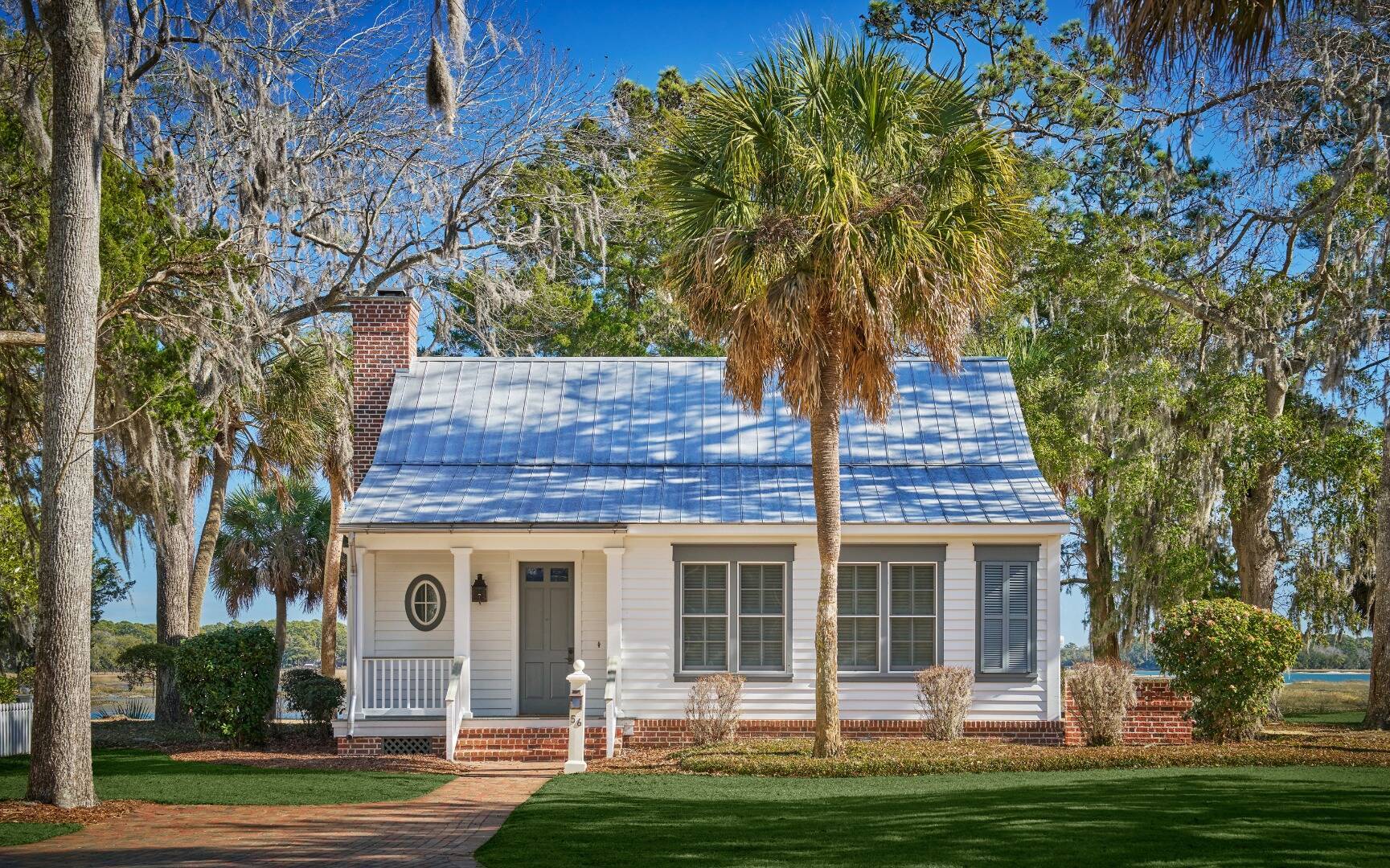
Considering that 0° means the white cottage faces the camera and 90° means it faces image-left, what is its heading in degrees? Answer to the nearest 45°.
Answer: approximately 0°

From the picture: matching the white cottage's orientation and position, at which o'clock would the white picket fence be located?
The white picket fence is roughly at 3 o'clock from the white cottage.

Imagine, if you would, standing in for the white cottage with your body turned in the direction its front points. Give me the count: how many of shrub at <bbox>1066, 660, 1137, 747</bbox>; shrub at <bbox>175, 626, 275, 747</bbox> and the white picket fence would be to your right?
2

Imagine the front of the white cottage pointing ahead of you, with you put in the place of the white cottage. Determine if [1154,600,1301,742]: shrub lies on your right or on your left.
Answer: on your left
